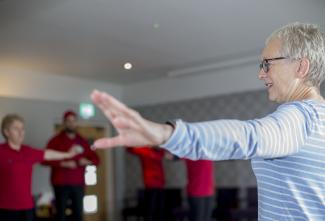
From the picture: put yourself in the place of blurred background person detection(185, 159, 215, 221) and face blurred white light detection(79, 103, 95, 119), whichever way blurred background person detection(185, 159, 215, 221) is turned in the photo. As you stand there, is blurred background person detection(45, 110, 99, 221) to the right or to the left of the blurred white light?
left

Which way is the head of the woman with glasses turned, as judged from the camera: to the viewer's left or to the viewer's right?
to the viewer's left

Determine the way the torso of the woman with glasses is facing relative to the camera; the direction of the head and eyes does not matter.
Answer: to the viewer's left

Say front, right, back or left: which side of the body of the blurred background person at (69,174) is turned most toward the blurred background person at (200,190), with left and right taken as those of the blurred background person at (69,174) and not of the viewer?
left

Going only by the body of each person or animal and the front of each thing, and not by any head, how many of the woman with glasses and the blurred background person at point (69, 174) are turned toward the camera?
1

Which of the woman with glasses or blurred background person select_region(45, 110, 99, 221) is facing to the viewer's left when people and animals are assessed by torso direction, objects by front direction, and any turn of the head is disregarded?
the woman with glasses
